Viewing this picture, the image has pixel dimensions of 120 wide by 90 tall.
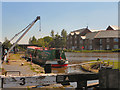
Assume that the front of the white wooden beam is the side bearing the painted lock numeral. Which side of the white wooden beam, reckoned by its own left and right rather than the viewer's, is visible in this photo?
front

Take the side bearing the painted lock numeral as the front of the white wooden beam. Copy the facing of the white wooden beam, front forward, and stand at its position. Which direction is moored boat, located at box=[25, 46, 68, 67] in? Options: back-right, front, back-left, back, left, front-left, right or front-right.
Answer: back
